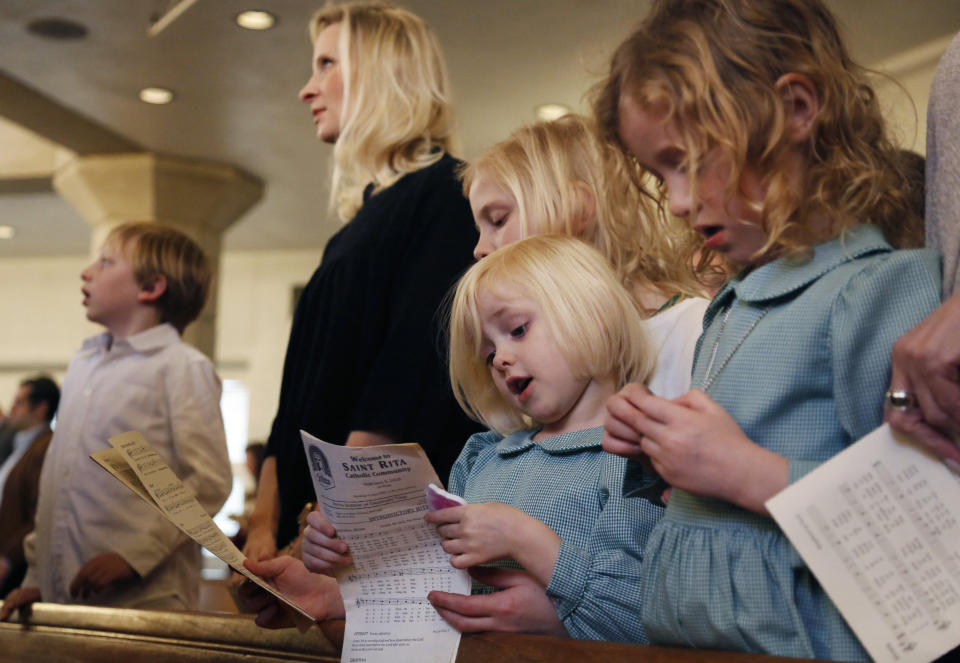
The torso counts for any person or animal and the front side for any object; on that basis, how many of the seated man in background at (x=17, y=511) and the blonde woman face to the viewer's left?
2

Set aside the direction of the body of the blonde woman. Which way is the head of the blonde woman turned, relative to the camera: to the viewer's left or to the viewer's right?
to the viewer's left

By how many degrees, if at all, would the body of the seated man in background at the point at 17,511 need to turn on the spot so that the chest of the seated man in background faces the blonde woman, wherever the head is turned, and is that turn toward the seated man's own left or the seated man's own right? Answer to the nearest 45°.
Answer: approximately 90° to the seated man's own left

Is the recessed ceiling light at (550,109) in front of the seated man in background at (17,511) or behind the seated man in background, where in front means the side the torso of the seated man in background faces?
behind

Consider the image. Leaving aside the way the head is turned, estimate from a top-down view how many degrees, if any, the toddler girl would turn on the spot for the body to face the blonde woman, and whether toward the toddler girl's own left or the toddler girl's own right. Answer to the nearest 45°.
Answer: approximately 90° to the toddler girl's own right

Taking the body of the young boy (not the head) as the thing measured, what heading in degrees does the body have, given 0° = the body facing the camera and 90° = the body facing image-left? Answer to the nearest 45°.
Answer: approximately 45°

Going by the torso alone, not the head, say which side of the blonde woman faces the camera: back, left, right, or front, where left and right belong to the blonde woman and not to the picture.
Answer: left

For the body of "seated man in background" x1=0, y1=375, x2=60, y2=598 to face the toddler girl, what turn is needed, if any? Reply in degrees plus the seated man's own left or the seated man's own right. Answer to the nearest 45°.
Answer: approximately 90° to the seated man's own left

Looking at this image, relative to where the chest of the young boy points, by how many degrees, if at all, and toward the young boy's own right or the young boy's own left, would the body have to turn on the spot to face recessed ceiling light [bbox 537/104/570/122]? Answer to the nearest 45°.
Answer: approximately 180°

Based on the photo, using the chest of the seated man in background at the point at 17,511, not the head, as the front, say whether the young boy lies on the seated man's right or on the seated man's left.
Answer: on the seated man's left

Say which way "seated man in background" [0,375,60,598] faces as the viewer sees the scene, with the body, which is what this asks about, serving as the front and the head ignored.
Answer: to the viewer's left

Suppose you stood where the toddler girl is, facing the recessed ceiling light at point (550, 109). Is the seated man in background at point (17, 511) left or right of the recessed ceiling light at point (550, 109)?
left
